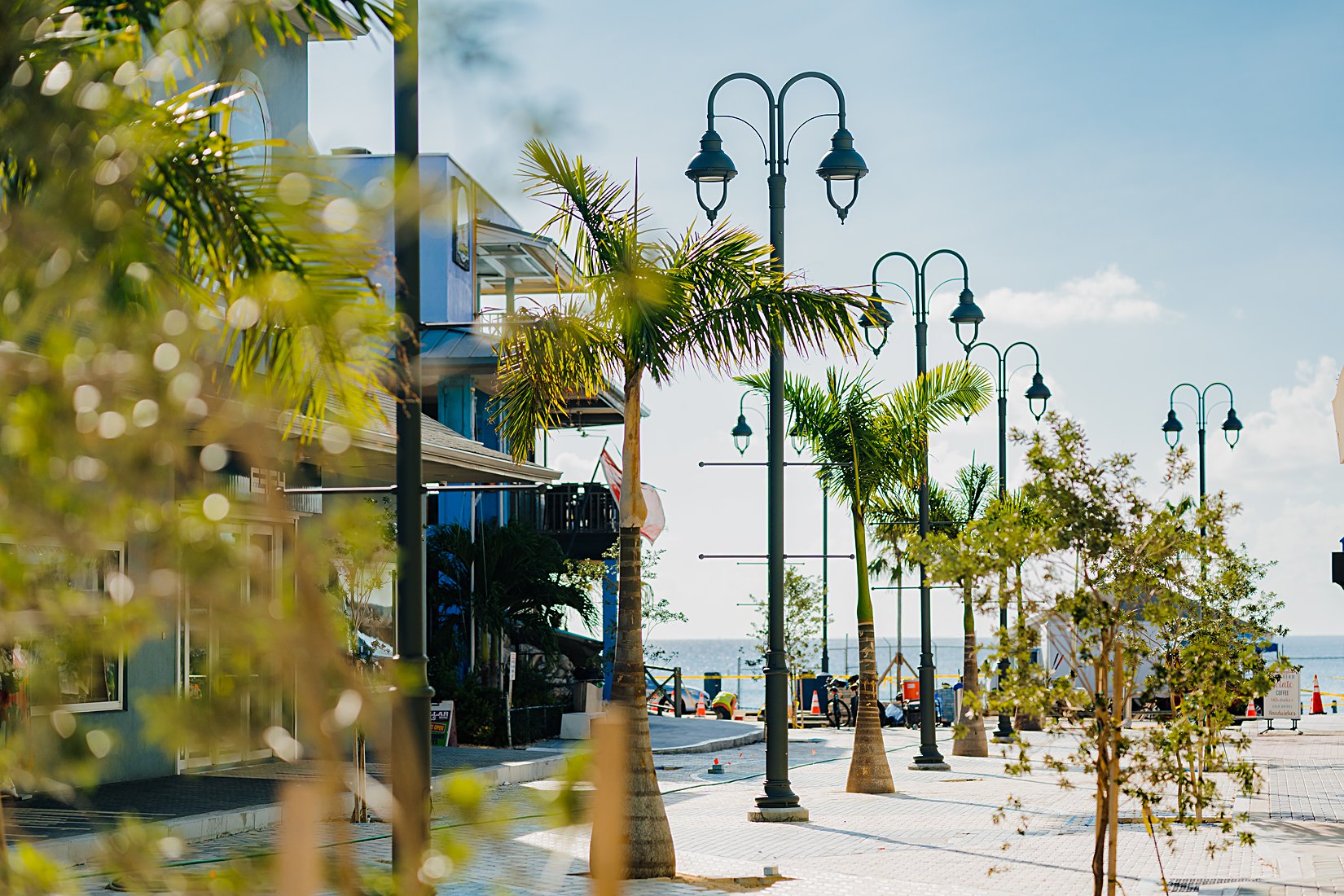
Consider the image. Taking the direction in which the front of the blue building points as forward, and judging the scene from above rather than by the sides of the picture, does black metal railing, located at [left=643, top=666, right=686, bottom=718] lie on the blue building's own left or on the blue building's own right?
on the blue building's own left

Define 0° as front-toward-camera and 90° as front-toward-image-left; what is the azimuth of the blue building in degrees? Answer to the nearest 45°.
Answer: approximately 270°

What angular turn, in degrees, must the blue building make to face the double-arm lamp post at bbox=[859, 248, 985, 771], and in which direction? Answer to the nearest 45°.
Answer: approximately 45° to its right

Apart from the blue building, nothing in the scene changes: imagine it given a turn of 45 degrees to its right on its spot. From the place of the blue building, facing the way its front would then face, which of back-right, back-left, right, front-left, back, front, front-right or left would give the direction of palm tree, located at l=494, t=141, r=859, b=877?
front-right

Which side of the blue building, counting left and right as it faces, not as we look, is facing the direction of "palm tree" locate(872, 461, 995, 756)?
front

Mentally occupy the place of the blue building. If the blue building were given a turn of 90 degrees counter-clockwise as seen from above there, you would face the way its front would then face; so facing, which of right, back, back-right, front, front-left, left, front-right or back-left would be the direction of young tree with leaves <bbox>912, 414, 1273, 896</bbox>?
back

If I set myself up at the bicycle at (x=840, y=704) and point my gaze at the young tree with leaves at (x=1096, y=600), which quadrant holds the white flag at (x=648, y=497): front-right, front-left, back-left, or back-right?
front-right

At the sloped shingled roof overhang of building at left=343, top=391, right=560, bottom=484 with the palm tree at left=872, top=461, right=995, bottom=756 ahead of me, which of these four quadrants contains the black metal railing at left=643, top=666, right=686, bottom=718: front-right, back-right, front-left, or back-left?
front-left

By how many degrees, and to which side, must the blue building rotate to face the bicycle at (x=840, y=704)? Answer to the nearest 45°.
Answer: approximately 45° to its left

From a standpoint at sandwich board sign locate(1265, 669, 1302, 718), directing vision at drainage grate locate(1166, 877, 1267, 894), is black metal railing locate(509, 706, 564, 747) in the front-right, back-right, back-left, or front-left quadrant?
front-right
